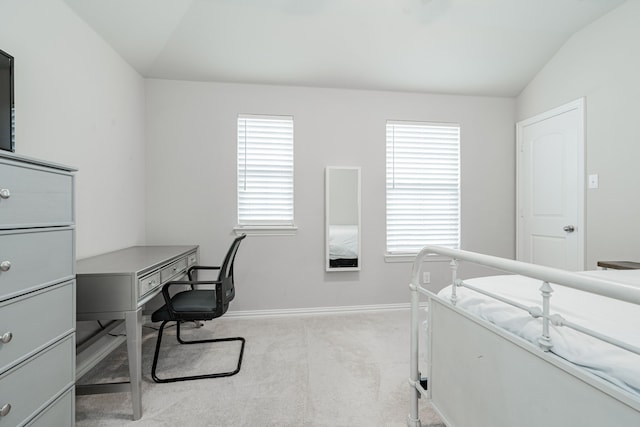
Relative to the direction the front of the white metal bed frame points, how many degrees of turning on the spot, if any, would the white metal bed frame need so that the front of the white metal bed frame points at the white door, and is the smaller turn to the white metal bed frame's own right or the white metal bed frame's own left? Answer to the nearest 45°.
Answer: approximately 135° to the white metal bed frame's own right

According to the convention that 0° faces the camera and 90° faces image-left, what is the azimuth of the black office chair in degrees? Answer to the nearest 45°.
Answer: approximately 90°

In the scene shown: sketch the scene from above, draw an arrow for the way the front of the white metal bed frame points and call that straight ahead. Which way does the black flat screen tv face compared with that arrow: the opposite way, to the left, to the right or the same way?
the opposite way

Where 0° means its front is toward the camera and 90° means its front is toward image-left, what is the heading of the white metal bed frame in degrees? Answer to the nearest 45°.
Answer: approximately 45°

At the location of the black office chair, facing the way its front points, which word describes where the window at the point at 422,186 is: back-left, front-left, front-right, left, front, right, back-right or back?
back

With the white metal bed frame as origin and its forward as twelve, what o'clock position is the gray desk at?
The gray desk is roughly at 1 o'clock from the white metal bed frame.
